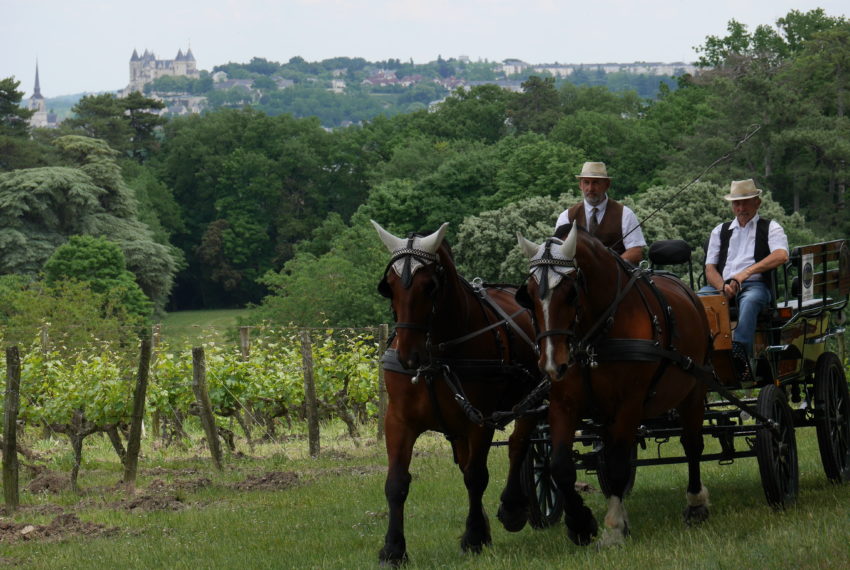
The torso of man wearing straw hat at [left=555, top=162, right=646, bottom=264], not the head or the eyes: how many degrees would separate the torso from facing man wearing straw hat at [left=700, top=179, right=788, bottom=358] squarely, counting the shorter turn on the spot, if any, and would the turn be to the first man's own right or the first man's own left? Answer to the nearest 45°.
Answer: approximately 135° to the first man's own left

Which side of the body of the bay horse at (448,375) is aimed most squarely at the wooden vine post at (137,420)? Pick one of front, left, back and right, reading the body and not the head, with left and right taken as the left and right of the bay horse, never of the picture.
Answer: right

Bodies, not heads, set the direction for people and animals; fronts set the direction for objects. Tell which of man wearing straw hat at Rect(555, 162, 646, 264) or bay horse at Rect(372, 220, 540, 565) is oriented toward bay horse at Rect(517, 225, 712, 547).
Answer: the man wearing straw hat

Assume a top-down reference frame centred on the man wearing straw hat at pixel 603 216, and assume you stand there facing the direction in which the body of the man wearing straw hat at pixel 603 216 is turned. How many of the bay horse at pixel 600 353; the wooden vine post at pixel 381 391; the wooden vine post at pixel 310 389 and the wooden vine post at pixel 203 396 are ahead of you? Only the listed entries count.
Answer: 1

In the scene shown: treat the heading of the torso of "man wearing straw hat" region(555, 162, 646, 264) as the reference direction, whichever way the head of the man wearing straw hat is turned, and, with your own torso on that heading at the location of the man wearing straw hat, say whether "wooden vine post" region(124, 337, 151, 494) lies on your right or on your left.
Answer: on your right

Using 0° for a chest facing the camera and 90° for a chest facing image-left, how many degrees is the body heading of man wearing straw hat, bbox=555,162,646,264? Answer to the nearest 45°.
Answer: approximately 0°

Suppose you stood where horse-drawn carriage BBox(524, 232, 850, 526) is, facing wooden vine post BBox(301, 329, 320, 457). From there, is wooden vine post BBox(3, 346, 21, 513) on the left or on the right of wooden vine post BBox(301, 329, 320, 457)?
left

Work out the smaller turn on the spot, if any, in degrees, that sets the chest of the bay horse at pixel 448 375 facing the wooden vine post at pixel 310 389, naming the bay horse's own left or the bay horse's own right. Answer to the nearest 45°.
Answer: approximately 135° to the bay horse's own right

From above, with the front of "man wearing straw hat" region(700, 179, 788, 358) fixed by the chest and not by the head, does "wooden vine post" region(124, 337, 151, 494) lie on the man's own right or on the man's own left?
on the man's own right

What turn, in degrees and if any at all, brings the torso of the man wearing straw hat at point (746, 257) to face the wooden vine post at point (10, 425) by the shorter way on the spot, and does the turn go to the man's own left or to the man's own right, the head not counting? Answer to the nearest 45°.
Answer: approximately 45° to the man's own right

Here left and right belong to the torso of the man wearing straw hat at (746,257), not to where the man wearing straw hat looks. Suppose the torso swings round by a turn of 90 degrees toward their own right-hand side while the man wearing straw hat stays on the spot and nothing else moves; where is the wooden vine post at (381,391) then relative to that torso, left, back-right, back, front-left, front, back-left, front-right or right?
front
